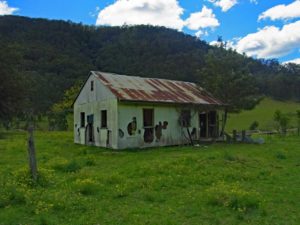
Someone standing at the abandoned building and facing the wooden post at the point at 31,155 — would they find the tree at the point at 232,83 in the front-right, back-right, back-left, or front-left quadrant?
back-left

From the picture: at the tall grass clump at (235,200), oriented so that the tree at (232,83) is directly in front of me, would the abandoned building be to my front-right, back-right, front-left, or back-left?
front-left

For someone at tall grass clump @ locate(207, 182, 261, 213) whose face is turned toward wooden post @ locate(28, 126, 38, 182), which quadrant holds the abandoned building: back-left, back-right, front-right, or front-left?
front-right

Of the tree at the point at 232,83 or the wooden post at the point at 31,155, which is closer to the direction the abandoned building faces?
the wooden post

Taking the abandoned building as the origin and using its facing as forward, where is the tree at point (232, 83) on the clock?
The tree is roughly at 9 o'clock from the abandoned building.

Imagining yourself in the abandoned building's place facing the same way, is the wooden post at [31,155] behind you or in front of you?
in front

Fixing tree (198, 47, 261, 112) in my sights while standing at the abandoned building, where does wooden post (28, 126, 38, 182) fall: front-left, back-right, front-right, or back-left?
back-right

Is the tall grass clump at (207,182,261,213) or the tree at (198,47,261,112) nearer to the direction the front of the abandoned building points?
the tall grass clump

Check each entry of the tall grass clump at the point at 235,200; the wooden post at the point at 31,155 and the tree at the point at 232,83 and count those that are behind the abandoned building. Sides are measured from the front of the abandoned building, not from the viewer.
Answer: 1
